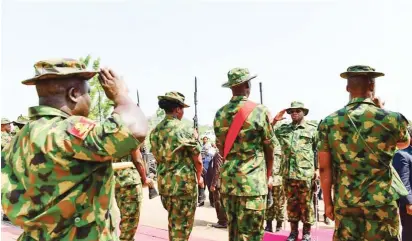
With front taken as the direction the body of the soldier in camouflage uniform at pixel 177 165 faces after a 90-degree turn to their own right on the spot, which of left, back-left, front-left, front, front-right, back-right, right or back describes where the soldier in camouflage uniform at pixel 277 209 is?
left

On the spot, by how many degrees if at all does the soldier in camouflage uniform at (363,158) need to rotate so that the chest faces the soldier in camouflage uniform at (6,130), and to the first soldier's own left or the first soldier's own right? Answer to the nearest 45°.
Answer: approximately 45° to the first soldier's own left

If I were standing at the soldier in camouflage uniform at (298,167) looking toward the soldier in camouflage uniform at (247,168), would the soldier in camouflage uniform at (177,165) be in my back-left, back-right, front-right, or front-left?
front-right

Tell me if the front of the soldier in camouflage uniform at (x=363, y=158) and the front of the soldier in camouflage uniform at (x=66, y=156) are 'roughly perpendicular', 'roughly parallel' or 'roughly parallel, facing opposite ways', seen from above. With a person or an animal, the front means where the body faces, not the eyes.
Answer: roughly parallel

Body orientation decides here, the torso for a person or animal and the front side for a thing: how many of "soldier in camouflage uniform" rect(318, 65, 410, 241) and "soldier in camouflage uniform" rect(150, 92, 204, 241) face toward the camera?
0

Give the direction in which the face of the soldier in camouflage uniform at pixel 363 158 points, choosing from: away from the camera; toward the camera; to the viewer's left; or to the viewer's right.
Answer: away from the camera

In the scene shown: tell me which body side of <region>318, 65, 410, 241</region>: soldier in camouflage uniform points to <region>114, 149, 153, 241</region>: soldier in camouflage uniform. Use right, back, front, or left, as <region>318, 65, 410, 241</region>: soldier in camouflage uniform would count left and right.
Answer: left

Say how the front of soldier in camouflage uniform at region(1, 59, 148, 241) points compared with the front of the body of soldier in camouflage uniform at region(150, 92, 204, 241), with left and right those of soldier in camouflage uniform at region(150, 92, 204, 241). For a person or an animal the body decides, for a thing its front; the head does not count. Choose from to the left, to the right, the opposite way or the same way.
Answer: the same way

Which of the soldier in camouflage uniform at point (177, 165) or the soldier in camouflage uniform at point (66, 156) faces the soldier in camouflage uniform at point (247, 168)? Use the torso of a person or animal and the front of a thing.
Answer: the soldier in camouflage uniform at point (66, 156)

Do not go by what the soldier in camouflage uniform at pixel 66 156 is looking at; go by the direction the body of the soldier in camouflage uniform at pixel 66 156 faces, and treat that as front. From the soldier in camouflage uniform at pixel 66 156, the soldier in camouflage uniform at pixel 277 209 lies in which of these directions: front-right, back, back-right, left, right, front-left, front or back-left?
front

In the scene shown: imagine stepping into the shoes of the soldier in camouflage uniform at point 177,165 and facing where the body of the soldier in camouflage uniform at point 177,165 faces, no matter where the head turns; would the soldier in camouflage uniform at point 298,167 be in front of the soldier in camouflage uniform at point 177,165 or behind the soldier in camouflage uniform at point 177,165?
in front

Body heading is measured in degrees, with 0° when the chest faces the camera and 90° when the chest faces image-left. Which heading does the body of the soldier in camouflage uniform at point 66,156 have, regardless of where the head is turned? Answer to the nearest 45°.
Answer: approximately 225°

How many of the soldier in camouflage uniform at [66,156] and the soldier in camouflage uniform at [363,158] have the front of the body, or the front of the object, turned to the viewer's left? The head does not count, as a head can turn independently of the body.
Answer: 0

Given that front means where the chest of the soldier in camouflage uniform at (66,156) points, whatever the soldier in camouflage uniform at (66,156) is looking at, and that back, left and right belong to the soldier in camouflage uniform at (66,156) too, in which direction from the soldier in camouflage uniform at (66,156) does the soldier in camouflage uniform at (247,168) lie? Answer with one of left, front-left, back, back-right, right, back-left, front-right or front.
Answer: front

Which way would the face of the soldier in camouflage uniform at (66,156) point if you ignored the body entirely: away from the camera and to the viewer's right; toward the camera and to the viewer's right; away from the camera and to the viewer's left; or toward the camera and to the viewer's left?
away from the camera and to the viewer's right

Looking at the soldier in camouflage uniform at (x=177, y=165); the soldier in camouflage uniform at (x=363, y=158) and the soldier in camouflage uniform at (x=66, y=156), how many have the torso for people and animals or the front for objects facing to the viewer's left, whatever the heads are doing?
0

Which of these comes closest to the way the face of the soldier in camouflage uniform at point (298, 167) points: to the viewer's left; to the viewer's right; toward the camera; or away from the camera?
toward the camera

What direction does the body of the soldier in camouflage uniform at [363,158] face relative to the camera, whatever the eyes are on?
away from the camera

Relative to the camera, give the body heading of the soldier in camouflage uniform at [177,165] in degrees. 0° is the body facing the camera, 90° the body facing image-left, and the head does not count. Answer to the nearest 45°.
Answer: approximately 225°
